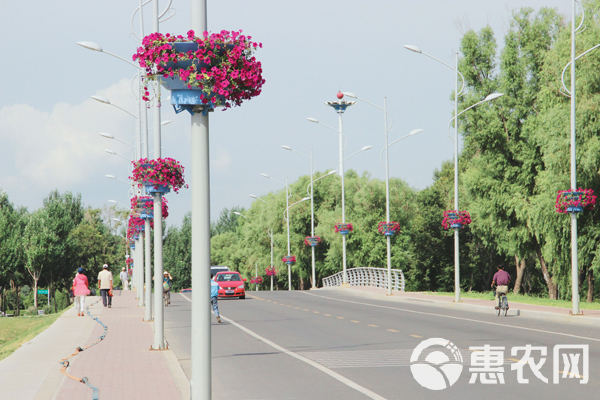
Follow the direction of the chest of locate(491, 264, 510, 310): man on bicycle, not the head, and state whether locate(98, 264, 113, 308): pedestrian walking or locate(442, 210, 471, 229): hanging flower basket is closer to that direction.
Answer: the hanging flower basket

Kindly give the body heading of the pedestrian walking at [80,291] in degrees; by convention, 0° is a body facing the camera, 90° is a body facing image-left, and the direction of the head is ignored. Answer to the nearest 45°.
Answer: approximately 180°

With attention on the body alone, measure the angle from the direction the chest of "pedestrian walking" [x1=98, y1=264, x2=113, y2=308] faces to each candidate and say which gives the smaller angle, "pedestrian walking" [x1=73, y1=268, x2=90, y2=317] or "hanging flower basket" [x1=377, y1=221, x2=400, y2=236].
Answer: the hanging flower basket

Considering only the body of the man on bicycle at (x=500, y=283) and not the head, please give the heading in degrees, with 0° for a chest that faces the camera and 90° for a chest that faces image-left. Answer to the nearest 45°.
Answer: approximately 180°

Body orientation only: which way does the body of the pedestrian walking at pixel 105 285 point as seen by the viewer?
away from the camera

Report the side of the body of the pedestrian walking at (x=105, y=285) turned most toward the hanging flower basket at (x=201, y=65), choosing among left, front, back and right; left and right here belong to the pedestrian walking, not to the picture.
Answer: back

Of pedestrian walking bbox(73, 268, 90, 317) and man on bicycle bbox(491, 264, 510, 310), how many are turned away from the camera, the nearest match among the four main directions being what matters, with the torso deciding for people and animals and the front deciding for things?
2

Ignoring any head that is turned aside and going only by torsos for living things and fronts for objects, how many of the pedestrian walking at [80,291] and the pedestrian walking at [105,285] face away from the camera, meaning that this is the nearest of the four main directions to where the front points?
2

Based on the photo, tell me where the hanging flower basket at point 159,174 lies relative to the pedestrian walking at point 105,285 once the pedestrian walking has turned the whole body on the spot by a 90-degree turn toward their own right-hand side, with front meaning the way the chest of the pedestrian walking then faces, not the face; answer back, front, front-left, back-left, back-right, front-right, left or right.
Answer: right

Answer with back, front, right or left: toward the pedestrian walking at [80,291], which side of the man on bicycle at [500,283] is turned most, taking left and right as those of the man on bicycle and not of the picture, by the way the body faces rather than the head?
left
